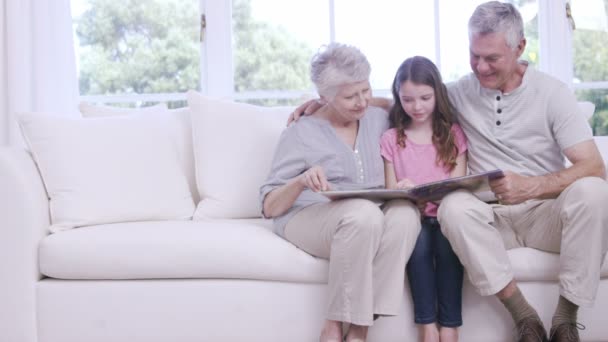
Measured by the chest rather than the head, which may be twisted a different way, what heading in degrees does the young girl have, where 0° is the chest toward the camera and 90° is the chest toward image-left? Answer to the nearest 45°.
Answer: approximately 0°

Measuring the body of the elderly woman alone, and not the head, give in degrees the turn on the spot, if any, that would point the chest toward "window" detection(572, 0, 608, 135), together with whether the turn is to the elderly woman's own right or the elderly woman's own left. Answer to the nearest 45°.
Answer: approximately 90° to the elderly woman's own left

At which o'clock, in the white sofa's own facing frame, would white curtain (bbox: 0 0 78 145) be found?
The white curtain is roughly at 5 o'clock from the white sofa.

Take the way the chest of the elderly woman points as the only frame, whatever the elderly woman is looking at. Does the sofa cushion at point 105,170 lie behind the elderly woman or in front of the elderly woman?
behind

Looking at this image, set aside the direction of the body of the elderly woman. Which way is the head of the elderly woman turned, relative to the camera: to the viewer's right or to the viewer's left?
to the viewer's right

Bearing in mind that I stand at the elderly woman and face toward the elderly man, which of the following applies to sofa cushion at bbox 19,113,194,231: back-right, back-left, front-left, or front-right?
back-left

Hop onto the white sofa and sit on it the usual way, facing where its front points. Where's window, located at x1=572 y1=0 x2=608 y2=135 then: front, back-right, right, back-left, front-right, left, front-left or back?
back-left
